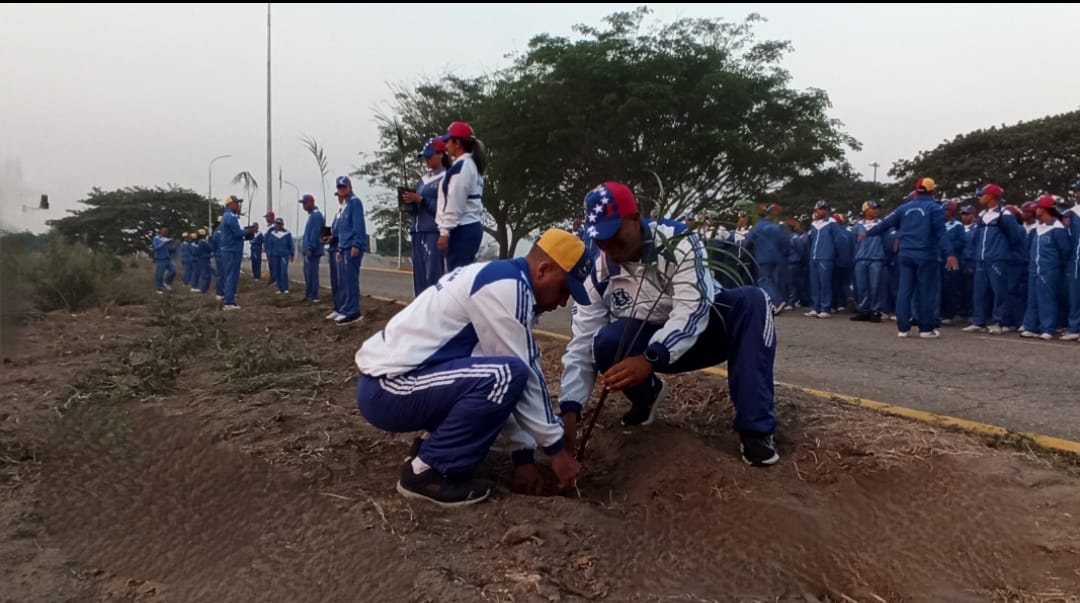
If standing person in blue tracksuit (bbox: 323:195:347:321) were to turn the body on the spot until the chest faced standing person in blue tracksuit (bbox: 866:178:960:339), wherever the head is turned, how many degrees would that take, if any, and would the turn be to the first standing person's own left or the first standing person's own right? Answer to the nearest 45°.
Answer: approximately 135° to the first standing person's own left

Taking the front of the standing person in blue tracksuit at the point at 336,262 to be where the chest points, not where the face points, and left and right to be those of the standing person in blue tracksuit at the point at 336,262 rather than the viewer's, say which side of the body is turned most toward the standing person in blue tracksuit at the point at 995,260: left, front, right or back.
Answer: back

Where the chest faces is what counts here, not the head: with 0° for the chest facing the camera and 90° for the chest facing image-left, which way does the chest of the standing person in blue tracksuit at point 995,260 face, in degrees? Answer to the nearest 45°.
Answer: approximately 45°

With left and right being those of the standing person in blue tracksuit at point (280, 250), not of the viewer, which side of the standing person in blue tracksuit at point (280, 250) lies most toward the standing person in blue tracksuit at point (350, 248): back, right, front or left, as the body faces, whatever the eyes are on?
front

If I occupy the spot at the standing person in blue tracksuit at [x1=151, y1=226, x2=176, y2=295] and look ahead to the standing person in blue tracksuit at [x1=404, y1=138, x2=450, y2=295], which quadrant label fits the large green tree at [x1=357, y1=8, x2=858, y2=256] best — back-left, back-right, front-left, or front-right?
front-left

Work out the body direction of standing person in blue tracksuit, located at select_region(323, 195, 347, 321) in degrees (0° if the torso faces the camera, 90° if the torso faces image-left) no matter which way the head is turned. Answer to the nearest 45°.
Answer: approximately 90°

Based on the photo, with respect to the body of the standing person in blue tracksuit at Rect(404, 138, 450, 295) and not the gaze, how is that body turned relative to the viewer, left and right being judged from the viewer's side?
facing to the left of the viewer

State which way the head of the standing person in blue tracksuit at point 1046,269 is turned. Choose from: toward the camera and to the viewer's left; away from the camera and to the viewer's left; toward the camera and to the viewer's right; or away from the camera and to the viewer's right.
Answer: toward the camera and to the viewer's left

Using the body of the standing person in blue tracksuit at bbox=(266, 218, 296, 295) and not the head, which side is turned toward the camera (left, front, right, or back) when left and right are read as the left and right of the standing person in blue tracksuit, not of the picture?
front

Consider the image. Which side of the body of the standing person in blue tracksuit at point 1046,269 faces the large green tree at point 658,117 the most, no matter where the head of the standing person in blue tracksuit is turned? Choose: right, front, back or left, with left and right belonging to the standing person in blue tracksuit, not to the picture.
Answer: right
